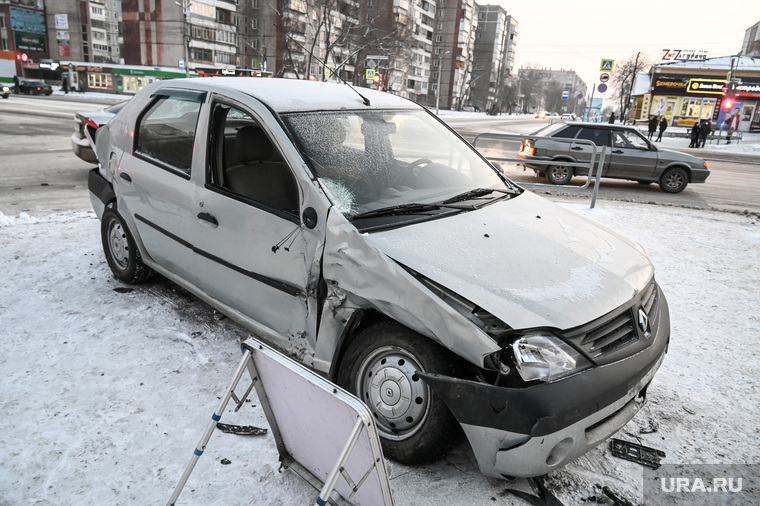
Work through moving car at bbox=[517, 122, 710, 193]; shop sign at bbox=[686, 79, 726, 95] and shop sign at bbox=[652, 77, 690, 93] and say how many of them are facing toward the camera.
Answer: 2

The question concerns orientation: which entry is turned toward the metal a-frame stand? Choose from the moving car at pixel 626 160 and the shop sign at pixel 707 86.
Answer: the shop sign

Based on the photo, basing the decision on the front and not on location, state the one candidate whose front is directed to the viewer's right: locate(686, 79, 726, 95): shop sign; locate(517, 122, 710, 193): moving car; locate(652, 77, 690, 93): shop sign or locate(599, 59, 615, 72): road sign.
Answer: the moving car

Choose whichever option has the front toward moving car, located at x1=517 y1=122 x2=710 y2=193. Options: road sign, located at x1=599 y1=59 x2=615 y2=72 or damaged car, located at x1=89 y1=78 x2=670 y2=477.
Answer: the road sign

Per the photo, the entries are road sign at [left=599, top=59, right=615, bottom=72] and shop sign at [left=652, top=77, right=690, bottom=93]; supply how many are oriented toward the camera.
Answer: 2

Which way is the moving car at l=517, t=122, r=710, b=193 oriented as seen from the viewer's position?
to the viewer's right

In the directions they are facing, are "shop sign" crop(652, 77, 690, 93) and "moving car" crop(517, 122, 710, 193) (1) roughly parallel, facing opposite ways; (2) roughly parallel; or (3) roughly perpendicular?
roughly perpendicular

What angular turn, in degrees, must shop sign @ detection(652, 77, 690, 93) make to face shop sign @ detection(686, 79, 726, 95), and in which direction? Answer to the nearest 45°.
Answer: approximately 90° to its left

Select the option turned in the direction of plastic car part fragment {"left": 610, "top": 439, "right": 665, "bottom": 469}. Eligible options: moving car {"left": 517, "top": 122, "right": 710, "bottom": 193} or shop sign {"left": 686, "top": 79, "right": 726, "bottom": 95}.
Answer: the shop sign

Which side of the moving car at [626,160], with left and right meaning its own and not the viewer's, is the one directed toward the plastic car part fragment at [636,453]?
right

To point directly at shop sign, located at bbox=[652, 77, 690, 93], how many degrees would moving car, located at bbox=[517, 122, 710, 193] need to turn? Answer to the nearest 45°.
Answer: approximately 90° to its left

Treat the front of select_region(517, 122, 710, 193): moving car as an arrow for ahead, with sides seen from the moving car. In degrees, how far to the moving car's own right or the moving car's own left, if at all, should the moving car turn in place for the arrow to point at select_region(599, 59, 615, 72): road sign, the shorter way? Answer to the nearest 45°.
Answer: approximately 90° to the moving car's own left
